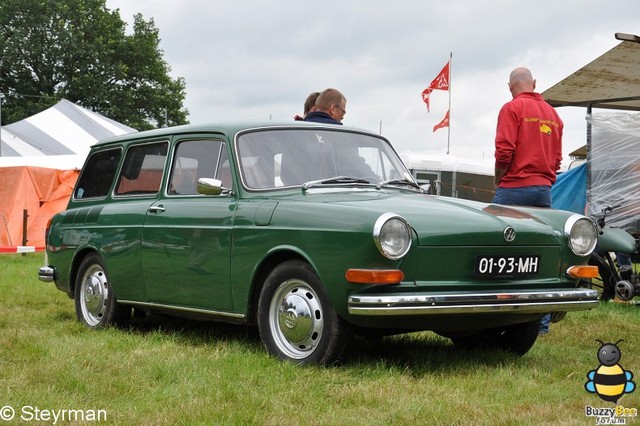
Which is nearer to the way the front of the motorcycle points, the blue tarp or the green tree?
the green tree

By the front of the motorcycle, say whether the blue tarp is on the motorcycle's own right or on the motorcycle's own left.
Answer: on the motorcycle's own right

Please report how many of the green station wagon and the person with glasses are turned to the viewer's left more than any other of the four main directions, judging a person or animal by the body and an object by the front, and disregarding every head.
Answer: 0

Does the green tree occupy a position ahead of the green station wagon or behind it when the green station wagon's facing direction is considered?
behind

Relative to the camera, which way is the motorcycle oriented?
to the viewer's left

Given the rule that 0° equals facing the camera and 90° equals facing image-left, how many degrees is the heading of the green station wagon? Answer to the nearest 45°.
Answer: approximately 315°

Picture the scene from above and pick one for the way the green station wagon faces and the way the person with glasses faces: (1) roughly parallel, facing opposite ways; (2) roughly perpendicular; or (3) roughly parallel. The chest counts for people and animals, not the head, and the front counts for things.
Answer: roughly perpendicular
